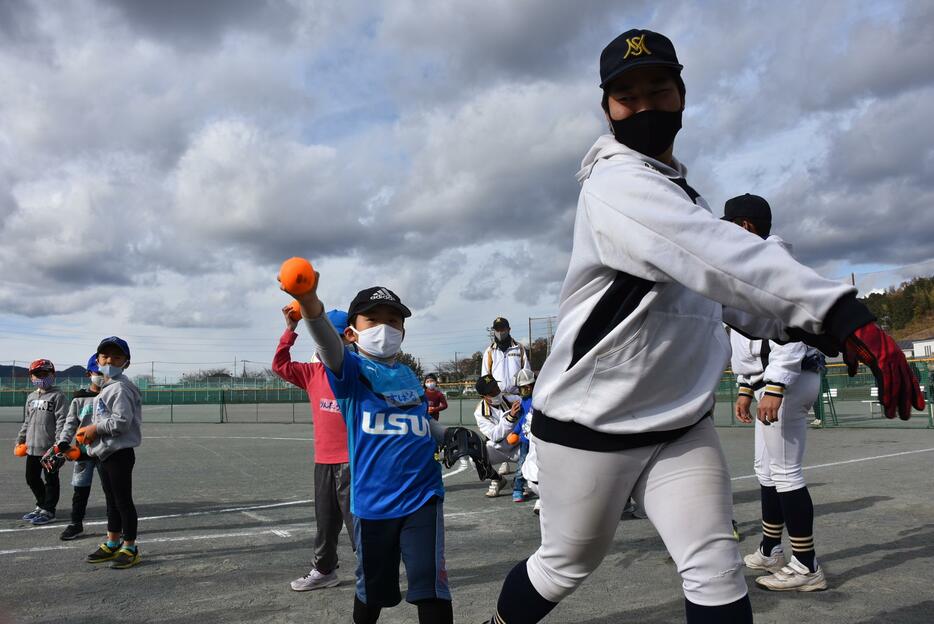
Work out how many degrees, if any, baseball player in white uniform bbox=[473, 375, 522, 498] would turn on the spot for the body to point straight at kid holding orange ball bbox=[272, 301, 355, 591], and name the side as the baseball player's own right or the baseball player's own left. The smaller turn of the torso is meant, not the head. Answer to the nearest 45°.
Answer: approximately 45° to the baseball player's own right

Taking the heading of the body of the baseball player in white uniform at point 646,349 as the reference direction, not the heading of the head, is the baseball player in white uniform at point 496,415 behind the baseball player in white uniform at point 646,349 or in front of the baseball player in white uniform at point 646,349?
behind

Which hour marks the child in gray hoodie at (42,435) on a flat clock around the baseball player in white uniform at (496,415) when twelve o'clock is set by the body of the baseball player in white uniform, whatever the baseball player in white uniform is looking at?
The child in gray hoodie is roughly at 4 o'clock from the baseball player in white uniform.

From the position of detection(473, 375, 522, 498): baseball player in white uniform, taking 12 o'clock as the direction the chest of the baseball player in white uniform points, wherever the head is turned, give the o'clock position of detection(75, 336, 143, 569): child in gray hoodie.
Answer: The child in gray hoodie is roughly at 3 o'clock from the baseball player in white uniform.

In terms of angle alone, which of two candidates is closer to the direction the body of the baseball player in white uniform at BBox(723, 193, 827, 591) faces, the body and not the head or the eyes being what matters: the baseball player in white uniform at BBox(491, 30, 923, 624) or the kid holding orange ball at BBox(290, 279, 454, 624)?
the kid holding orange ball

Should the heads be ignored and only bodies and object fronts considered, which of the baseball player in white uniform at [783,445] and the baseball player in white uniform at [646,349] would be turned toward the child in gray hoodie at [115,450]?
the baseball player in white uniform at [783,445]

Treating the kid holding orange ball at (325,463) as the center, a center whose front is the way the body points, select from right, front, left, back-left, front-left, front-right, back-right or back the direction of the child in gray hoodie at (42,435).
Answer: right
